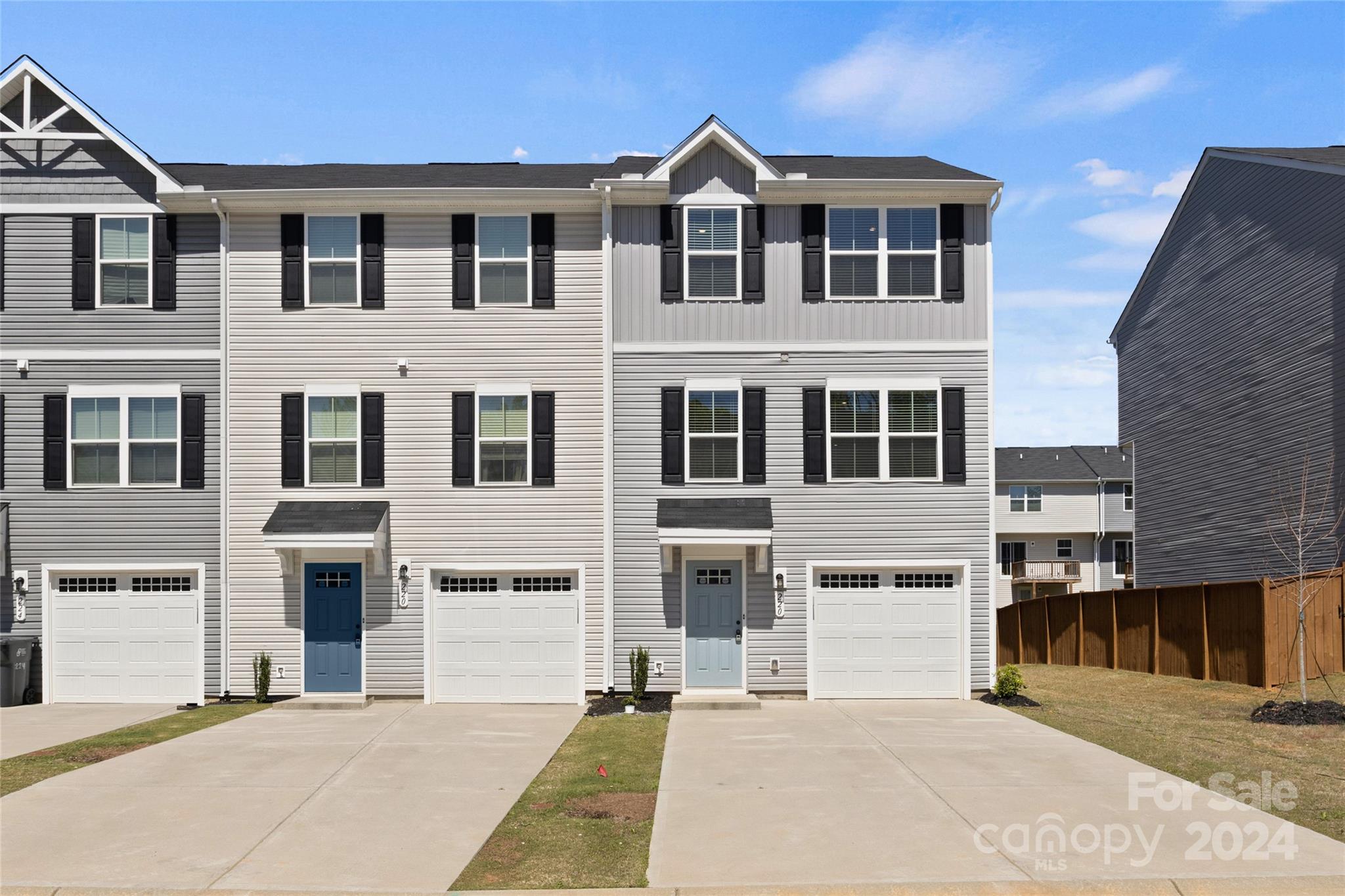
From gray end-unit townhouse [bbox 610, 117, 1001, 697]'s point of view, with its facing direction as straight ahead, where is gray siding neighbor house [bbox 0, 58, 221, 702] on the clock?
The gray siding neighbor house is roughly at 3 o'clock from the gray end-unit townhouse.

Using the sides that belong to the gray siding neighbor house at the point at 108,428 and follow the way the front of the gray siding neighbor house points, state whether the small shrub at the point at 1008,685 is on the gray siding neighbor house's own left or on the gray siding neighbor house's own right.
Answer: on the gray siding neighbor house's own left

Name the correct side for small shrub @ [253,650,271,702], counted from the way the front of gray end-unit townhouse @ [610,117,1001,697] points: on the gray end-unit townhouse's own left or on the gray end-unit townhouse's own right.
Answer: on the gray end-unit townhouse's own right

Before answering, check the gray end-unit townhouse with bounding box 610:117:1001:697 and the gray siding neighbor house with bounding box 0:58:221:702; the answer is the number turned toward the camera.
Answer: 2

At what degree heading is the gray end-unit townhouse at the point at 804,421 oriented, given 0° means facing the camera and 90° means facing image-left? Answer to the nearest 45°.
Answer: approximately 0°

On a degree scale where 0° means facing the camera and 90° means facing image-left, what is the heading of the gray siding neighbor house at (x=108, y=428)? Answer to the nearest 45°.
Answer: approximately 0°
